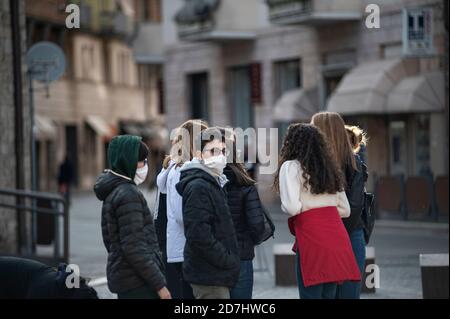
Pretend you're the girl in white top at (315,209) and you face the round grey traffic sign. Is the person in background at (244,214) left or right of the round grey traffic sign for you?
left

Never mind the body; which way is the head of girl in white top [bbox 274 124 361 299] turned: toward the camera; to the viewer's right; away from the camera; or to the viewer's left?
away from the camera

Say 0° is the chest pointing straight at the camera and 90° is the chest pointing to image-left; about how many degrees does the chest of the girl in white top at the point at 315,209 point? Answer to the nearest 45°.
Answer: approximately 135°

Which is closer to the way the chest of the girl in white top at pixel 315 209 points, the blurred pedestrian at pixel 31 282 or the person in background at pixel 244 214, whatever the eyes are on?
the person in background

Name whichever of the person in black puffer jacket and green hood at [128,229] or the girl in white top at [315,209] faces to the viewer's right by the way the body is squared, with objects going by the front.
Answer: the person in black puffer jacket and green hood

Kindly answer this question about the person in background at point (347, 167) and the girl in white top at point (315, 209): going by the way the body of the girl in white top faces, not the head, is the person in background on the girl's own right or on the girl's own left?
on the girl's own right

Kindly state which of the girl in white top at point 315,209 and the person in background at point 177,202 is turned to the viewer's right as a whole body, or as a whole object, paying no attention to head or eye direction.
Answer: the person in background

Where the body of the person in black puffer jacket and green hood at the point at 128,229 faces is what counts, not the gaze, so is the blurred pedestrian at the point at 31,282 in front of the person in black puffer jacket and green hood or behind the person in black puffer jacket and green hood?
behind

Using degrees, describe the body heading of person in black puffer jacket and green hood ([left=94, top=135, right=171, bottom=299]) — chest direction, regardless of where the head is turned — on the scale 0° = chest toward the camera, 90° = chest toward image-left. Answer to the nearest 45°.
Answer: approximately 270°

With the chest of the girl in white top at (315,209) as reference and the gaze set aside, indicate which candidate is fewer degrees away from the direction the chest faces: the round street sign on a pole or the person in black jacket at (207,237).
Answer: the round street sign on a pole

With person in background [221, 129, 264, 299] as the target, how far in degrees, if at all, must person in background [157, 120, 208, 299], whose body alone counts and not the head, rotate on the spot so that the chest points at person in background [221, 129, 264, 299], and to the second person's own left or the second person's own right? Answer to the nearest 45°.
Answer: approximately 45° to the second person's own right
